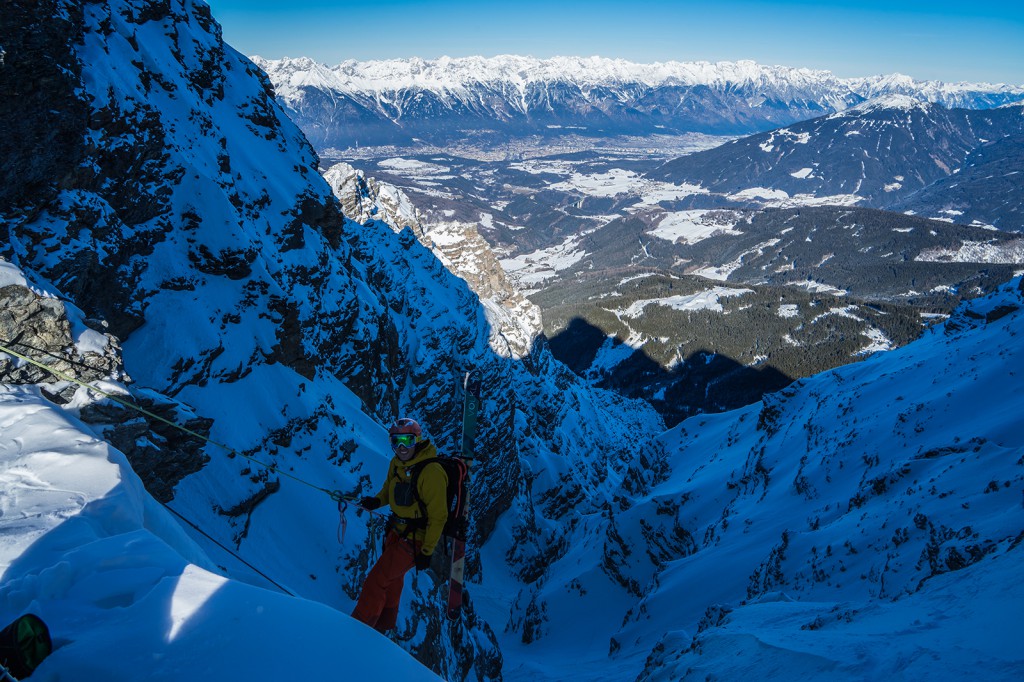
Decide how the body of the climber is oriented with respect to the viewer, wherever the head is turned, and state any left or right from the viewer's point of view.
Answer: facing the viewer and to the left of the viewer
